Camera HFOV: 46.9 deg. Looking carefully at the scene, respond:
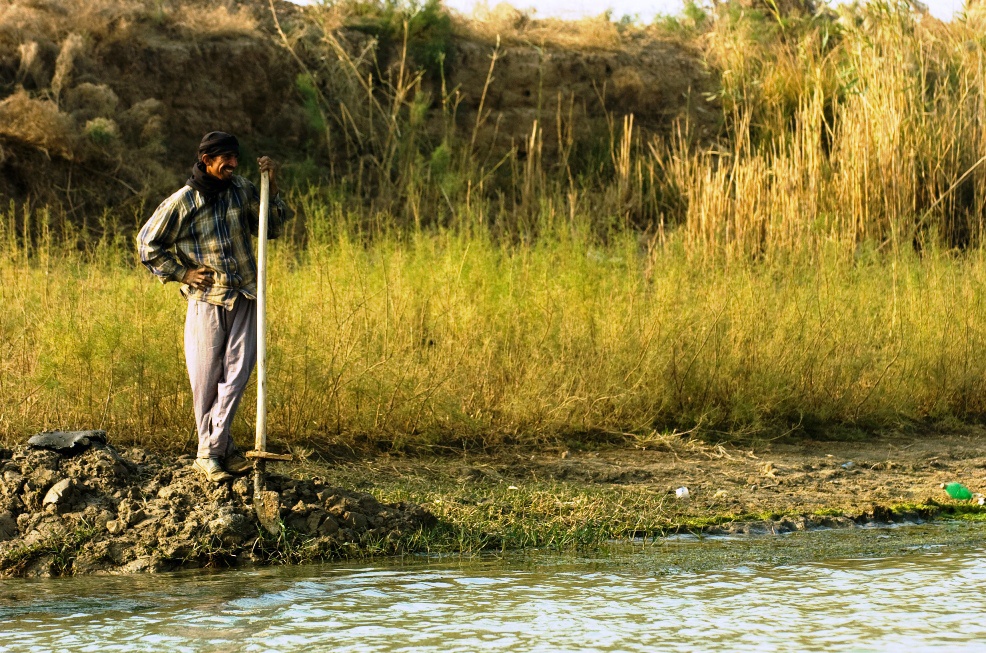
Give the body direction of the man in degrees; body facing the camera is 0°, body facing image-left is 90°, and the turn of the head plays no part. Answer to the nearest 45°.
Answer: approximately 315°

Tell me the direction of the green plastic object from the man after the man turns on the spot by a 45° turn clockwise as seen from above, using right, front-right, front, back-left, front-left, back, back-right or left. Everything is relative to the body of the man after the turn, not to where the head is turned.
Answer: left

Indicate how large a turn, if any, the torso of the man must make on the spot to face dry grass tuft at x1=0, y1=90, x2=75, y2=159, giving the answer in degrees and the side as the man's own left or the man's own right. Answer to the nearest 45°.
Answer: approximately 135° to the man's own left

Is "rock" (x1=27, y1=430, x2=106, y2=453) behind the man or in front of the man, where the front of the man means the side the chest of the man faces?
behind

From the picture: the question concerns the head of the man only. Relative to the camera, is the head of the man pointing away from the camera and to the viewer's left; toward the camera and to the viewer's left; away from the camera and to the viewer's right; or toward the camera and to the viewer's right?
toward the camera and to the viewer's right
